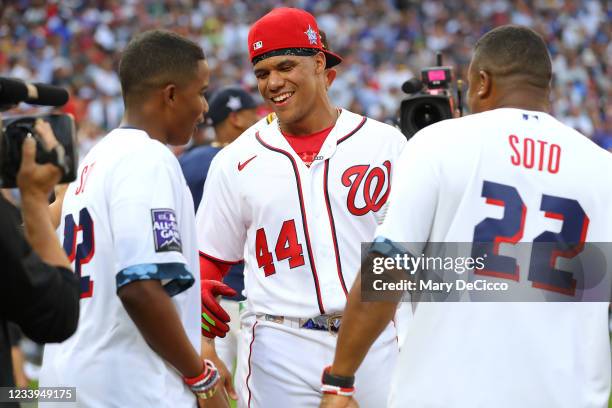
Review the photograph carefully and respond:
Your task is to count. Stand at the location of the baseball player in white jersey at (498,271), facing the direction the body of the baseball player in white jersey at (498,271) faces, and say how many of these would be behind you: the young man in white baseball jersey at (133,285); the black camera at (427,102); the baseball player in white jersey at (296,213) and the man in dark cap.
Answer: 0

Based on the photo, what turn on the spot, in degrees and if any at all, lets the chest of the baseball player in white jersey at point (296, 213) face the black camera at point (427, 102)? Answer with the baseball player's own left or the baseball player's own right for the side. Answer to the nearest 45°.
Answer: approximately 135° to the baseball player's own left

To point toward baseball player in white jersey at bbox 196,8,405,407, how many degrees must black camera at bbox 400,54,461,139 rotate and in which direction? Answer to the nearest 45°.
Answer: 0° — it already faces them

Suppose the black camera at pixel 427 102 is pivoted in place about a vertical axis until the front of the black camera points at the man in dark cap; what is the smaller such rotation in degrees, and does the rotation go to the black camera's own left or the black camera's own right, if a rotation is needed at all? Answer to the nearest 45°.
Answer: approximately 90° to the black camera's own right

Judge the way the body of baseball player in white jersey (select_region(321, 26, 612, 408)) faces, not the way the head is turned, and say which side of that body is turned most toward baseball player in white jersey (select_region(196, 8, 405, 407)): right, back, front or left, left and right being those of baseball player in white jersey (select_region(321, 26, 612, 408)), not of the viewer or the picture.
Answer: front

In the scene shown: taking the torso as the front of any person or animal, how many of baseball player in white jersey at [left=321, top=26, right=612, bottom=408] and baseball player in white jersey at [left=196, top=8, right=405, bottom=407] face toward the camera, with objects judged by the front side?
1

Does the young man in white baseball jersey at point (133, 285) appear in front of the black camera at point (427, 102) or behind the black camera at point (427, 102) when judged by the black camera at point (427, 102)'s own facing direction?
in front

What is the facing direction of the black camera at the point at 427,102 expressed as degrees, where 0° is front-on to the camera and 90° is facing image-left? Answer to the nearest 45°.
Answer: approximately 45°

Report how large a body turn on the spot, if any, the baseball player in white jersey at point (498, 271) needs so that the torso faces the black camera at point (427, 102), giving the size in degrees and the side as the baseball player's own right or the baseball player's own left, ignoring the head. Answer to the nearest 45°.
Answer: approximately 45° to the baseball player's own right

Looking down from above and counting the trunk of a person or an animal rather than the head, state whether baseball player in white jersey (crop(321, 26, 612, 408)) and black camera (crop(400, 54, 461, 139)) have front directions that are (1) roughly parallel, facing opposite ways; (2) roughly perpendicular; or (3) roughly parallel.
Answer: roughly parallel, facing opposite ways

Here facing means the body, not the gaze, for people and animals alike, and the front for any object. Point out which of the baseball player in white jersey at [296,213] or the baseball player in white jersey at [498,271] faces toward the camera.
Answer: the baseball player in white jersey at [296,213]

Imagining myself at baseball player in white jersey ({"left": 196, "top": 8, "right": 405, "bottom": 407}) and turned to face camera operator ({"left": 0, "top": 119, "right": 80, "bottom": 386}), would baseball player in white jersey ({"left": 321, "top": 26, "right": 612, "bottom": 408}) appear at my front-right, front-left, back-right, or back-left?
front-left

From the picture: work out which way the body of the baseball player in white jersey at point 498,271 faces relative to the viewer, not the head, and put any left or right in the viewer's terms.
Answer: facing away from the viewer and to the left of the viewer

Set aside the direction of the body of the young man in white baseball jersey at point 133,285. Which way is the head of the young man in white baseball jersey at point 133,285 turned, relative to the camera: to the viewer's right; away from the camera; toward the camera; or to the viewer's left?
to the viewer's right

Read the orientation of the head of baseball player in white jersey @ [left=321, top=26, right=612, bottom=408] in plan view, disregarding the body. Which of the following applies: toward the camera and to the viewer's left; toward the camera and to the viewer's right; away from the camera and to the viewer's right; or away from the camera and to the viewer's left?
away from the camera and to the viewer's left

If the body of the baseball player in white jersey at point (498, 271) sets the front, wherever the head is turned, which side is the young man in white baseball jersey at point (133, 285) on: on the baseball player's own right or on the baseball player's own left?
on the baseball player's own left

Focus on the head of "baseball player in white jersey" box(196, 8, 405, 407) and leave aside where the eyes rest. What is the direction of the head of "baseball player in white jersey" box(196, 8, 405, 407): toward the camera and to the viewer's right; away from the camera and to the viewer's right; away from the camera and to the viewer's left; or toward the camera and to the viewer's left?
toward the camera and to the viewer's left

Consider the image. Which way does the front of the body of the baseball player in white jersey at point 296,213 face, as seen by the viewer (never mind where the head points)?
toward the camera

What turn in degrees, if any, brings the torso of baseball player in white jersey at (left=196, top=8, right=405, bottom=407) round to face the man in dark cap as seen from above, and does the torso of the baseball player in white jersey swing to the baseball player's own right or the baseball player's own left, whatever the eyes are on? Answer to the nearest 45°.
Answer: approximately 180°

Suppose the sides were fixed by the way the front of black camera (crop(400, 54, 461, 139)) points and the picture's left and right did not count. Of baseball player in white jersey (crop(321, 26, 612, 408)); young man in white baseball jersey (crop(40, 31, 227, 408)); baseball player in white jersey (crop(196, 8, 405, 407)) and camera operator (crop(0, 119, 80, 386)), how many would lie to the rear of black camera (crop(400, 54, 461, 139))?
0
